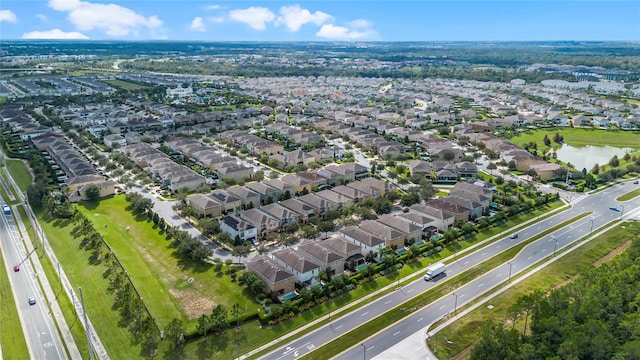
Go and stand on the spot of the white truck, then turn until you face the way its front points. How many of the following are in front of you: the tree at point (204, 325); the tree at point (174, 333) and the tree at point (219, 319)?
3

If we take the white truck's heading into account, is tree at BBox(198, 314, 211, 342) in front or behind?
in front

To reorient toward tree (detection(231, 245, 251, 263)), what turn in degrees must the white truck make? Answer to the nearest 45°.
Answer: approximately 45° to its right

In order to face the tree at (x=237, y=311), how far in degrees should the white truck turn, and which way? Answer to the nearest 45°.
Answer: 0° — it already faces it

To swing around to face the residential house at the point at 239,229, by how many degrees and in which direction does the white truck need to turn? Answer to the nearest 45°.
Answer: approximately 45° to its right

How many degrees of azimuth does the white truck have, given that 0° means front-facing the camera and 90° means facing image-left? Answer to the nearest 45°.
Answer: approximately 45°

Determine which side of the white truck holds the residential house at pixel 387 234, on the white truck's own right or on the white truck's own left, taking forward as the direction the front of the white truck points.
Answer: on the white truck's own right

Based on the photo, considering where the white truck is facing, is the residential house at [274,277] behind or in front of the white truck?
in front
